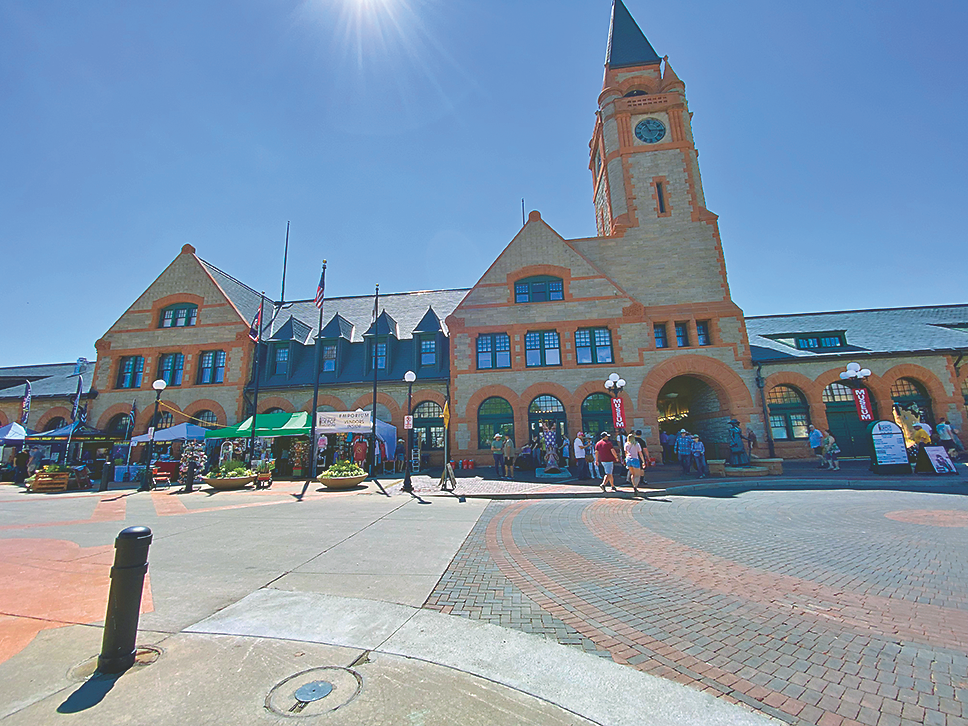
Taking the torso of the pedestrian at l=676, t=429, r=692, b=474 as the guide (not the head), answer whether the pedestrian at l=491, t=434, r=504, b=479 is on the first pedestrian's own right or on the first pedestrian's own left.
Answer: on the first pedestrian's own right

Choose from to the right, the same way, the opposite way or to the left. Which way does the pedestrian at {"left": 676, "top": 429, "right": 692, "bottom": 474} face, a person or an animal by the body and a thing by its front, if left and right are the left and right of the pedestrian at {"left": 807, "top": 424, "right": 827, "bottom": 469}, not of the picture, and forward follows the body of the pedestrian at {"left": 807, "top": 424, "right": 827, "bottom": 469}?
to the left

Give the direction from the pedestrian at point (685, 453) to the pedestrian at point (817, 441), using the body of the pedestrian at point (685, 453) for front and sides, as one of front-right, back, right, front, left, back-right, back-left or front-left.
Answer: back-left

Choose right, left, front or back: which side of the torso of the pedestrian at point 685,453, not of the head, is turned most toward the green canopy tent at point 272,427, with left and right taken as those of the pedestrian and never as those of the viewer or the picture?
right

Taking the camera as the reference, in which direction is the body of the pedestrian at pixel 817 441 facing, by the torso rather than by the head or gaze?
to the viewer's left

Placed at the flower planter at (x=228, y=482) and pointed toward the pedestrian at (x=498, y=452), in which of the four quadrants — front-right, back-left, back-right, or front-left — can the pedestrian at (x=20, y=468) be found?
back-left

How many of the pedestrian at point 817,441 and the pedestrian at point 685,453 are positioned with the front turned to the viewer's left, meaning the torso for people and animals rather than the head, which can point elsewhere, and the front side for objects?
1

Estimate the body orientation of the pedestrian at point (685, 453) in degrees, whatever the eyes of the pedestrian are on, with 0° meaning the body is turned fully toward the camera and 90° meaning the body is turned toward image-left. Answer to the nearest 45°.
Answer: approximately 0°

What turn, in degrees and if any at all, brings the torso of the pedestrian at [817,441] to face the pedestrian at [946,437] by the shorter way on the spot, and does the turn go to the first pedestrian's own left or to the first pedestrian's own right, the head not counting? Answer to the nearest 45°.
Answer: approximately 180°

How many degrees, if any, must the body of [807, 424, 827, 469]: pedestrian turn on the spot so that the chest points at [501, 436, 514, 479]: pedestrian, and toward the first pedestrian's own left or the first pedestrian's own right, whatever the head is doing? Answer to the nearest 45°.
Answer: approximately 45° to the first pedestrian's own left
